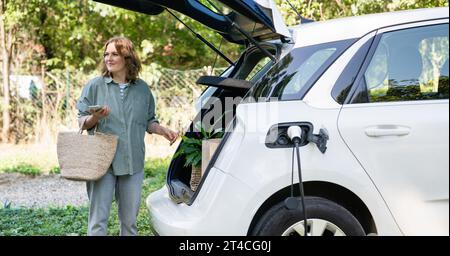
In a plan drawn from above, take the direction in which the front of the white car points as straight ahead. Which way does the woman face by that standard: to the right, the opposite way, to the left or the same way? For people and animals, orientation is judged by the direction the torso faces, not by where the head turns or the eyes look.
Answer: to the right

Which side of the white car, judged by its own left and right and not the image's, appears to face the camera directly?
right

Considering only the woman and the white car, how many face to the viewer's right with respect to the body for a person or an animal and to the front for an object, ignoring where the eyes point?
1

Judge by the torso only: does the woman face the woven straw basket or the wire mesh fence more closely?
the woven straw basket

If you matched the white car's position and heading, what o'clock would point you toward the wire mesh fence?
The wire mesh fence is roughly at 8 o'clock from the white car.

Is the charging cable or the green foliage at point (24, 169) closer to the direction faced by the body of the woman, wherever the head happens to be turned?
the charging cable

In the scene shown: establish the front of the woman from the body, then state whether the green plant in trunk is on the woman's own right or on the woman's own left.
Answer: on the woman's own left

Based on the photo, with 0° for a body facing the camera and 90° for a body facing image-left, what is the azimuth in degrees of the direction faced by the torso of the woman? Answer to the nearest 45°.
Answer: approximately 0°

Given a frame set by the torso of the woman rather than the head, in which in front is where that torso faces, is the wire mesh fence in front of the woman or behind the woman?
behind

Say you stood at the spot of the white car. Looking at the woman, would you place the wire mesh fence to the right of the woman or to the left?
right

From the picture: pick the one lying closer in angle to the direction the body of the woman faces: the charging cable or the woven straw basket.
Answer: the charging cable
